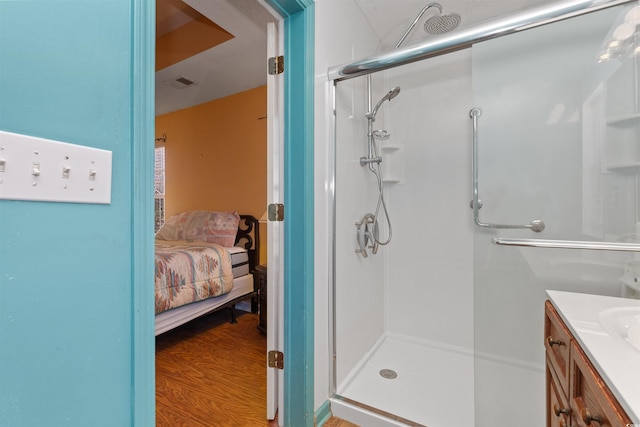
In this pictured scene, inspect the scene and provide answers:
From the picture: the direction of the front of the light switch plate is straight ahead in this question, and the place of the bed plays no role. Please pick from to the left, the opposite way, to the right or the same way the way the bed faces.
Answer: to the right

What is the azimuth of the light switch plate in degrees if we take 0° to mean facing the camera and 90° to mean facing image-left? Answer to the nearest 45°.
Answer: approximately 315°

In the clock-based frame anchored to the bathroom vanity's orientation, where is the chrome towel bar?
The chrome towel bar is roughly at 3 o'clock from the bathroom vanity.

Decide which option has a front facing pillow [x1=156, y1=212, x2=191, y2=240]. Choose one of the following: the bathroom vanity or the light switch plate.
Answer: the bathroom vanity

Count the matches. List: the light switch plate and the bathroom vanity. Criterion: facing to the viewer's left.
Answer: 1

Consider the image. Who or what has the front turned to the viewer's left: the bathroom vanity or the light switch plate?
the bathroom vanity

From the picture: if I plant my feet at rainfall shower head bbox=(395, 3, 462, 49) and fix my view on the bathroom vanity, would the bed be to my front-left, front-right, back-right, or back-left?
back-right

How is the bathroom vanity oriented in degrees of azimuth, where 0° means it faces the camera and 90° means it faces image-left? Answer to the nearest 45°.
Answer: approximately 90°

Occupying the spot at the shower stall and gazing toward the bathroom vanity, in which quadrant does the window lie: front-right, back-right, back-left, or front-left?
back-right

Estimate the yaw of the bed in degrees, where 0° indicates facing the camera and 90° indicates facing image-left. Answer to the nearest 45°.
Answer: approximately 45°

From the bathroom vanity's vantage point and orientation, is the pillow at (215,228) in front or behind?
in front
